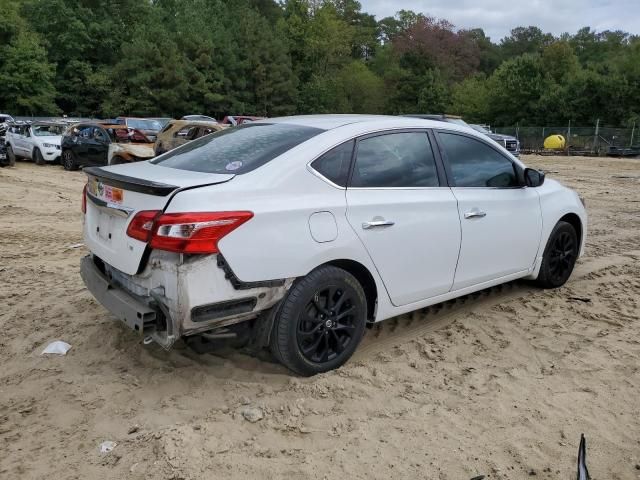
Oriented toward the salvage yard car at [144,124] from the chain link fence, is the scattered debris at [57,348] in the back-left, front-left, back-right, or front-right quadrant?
front-left

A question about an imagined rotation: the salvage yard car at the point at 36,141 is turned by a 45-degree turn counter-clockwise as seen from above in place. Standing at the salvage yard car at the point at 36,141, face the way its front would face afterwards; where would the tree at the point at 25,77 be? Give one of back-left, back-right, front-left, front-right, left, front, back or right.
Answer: left

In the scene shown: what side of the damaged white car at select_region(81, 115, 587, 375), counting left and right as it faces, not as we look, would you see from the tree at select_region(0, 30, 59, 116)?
left

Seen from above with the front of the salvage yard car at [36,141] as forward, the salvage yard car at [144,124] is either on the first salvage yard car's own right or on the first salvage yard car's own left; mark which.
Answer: on the first salvage yard car's own left

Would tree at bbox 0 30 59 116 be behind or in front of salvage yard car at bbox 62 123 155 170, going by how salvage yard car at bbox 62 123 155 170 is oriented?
behind

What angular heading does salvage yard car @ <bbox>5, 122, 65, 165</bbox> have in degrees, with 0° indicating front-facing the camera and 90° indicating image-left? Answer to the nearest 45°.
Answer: approximately 315°

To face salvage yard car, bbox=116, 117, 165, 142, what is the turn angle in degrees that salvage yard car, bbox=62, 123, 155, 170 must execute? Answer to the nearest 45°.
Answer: approximately 135° to its left

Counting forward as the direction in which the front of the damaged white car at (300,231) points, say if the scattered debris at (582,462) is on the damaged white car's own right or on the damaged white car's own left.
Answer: on the damaged white car's own right

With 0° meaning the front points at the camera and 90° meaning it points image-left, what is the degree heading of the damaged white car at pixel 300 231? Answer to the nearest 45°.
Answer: approximately 225°

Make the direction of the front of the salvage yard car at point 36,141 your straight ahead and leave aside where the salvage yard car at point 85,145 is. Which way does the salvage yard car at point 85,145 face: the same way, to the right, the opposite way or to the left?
the same way

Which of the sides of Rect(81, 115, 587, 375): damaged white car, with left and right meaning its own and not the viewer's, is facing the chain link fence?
front

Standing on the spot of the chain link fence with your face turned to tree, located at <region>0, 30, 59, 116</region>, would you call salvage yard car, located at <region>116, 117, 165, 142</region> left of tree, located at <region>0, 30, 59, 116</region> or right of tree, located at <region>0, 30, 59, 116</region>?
left

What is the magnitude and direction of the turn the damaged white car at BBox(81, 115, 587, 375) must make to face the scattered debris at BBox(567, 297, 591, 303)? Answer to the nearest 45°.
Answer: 0° — it already faces it

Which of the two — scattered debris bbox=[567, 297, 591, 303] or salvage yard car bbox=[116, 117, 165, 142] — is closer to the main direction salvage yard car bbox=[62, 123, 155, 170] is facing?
the scattered debris

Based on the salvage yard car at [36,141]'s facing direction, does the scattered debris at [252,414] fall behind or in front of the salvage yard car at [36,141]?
in front
